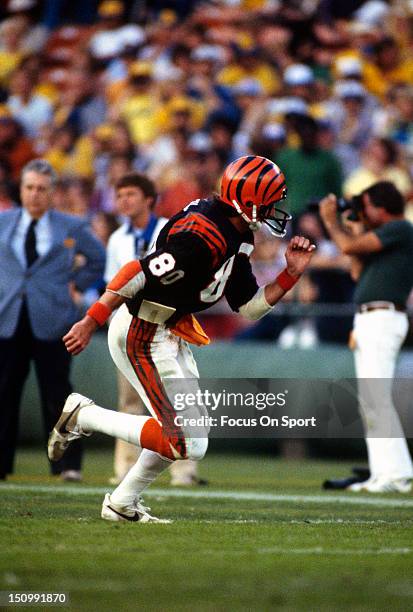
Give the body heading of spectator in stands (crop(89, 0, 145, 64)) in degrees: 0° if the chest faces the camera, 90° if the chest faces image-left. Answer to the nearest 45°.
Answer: approximately 0°

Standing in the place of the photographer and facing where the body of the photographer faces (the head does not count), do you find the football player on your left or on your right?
on your left

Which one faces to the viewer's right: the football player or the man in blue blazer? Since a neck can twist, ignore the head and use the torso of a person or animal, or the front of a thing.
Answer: the football player

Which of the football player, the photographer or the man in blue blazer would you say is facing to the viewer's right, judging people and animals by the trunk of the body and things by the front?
the football player

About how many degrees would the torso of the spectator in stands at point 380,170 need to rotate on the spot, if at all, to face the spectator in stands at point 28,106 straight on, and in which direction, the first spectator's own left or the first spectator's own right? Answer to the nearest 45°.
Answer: approximately 135° to the first spectator's own right

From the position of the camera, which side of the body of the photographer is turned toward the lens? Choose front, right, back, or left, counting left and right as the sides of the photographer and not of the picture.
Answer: left

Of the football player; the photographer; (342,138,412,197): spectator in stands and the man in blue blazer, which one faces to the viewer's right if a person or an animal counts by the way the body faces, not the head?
the football player

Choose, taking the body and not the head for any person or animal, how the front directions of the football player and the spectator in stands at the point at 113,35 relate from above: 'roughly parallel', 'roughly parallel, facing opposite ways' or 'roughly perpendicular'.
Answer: roughly perpendicular

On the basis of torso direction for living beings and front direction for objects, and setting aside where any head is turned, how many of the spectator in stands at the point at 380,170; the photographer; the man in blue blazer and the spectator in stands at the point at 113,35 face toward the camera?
3

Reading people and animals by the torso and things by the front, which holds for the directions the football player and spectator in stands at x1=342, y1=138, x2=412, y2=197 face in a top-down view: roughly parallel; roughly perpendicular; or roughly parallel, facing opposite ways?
roughly perpendicular

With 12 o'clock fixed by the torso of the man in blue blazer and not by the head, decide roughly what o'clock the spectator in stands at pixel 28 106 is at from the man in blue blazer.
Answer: The spectator in stands is roughly at 6 o'clock from the man in blue blazer.

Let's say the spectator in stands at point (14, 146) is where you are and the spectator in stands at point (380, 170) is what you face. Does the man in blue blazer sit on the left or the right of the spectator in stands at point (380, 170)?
right

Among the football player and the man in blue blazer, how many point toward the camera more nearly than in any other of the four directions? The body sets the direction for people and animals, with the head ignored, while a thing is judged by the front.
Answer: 1

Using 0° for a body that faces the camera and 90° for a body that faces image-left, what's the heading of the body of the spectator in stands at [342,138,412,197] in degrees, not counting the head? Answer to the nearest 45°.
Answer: approximately 0°
